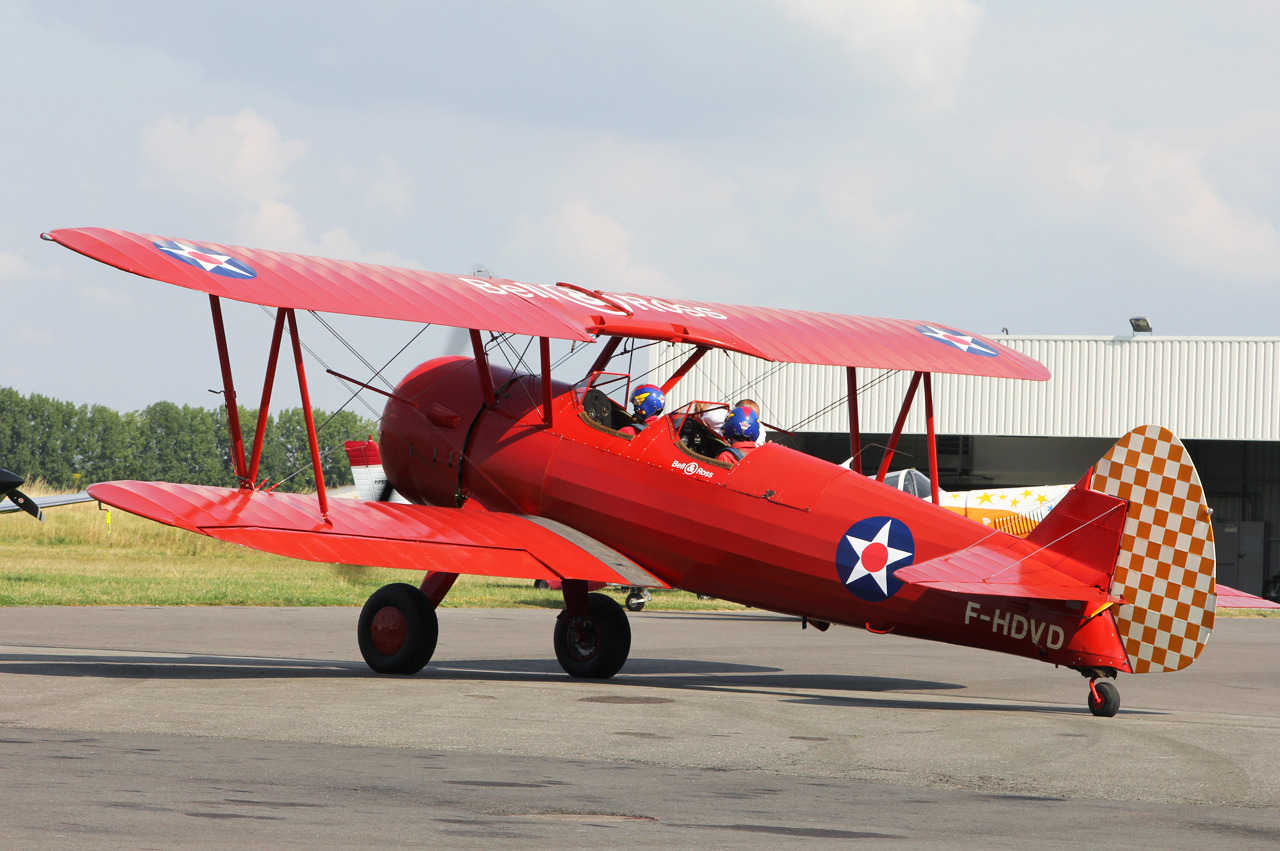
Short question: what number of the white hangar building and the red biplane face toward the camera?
1

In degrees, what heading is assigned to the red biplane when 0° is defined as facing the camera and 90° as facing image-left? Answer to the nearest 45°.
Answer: approximately 135°

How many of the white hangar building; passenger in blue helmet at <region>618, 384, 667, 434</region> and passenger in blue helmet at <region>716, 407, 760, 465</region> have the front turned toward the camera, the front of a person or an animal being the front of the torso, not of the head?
1

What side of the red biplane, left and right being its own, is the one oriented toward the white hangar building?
right

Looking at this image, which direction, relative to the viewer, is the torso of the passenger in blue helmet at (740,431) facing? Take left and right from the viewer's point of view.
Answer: facing away from the viewer and to the left of the viewer

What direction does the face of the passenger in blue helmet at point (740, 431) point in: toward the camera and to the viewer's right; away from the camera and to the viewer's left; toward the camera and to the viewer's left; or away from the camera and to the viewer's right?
away from the camera and to the viewer's left

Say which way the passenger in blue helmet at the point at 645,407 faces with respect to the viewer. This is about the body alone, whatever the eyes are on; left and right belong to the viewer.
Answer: facing away from the viewer and to the left of the viewer

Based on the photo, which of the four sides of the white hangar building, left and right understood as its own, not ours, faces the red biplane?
front

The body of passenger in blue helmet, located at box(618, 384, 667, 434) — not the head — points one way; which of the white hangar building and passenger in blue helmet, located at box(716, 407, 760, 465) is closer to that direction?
the white hangar building

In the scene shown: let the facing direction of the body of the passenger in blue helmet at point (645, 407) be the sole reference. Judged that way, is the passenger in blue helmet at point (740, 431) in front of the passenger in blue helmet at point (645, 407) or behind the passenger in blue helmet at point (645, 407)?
behind

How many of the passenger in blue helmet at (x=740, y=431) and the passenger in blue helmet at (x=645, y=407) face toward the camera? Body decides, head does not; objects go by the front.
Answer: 0

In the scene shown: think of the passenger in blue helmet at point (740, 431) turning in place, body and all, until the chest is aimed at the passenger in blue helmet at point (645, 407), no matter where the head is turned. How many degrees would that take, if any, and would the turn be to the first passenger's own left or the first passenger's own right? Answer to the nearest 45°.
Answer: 0° — they already face them

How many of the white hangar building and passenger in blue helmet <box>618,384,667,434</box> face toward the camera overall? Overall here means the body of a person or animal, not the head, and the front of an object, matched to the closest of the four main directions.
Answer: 1

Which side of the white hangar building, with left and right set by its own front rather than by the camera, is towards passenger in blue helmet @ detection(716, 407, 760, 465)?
front
